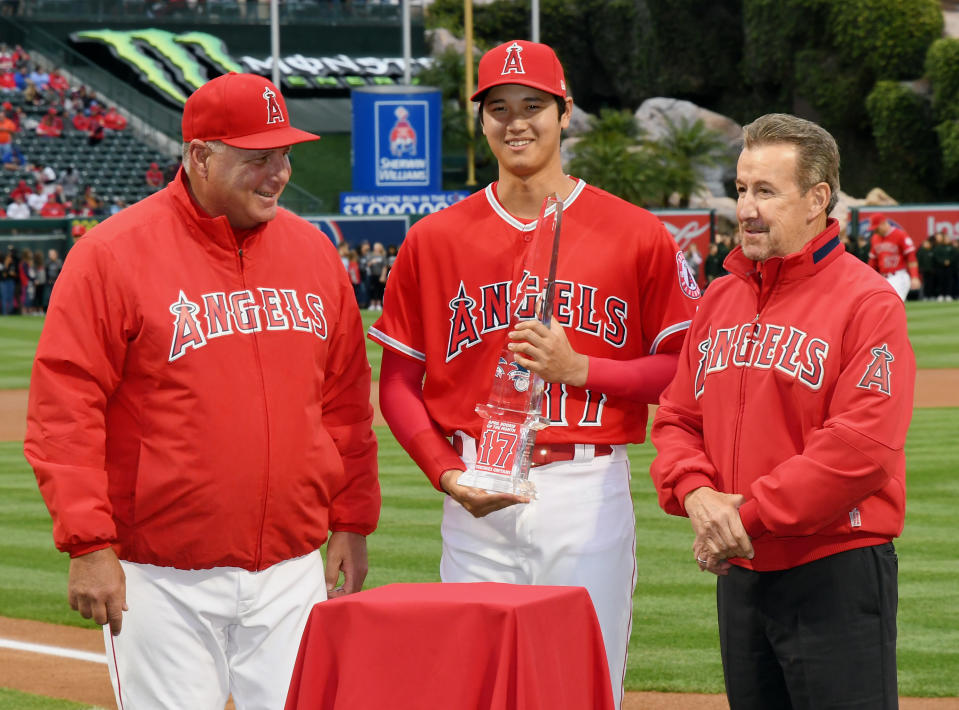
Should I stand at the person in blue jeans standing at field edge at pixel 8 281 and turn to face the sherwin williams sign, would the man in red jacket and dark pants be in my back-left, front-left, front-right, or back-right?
back-right

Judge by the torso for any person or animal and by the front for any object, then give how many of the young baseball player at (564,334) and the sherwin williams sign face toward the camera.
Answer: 2

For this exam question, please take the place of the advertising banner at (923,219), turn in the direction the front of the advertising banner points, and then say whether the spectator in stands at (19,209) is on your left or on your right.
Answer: on your right

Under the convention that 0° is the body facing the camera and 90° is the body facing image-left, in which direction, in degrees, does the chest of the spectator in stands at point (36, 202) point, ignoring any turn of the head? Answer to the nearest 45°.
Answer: approximately 315°

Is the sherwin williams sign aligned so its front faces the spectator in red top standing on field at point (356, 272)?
yes
